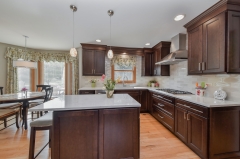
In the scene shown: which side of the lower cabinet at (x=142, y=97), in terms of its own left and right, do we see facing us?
front

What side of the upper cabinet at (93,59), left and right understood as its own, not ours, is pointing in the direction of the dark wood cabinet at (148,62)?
left

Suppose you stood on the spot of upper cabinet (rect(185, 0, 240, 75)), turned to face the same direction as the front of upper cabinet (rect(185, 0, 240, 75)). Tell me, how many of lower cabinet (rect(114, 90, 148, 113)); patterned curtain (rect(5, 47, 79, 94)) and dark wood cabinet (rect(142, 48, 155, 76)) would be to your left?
0

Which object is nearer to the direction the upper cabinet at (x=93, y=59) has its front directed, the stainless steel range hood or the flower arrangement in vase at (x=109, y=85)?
the flower arrangement in vase

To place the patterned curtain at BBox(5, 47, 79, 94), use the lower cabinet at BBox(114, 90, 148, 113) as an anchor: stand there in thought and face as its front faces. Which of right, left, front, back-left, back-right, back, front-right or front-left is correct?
right

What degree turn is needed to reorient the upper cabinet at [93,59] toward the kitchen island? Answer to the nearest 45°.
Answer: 0° — it already faces it

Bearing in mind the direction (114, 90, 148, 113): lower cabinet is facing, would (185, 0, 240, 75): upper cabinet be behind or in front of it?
in front

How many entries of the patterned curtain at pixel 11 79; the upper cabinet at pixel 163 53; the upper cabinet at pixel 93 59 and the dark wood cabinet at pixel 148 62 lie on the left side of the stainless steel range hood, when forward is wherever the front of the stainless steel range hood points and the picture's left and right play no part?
0

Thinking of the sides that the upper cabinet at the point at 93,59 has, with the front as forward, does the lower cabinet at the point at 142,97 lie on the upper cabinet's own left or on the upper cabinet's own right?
on the upper cabinet's own left

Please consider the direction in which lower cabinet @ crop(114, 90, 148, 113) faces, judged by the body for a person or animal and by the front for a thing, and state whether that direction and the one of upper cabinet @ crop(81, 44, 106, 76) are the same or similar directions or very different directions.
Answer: same or similar directions

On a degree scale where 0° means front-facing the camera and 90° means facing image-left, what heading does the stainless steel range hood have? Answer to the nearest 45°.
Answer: approximately 45°

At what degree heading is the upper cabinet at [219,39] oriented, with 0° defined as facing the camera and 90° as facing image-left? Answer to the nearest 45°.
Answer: approximately 45°

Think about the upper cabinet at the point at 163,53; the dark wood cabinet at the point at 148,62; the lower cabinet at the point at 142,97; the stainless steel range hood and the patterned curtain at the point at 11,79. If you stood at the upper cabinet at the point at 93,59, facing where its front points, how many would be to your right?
1

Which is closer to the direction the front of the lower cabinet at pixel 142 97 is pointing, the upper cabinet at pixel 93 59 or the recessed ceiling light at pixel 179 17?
the recessed ceiling light

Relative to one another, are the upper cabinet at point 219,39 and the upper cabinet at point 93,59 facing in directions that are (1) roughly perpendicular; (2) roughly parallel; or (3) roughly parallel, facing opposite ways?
roughly perpendicular

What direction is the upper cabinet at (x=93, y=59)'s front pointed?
toward the camera
